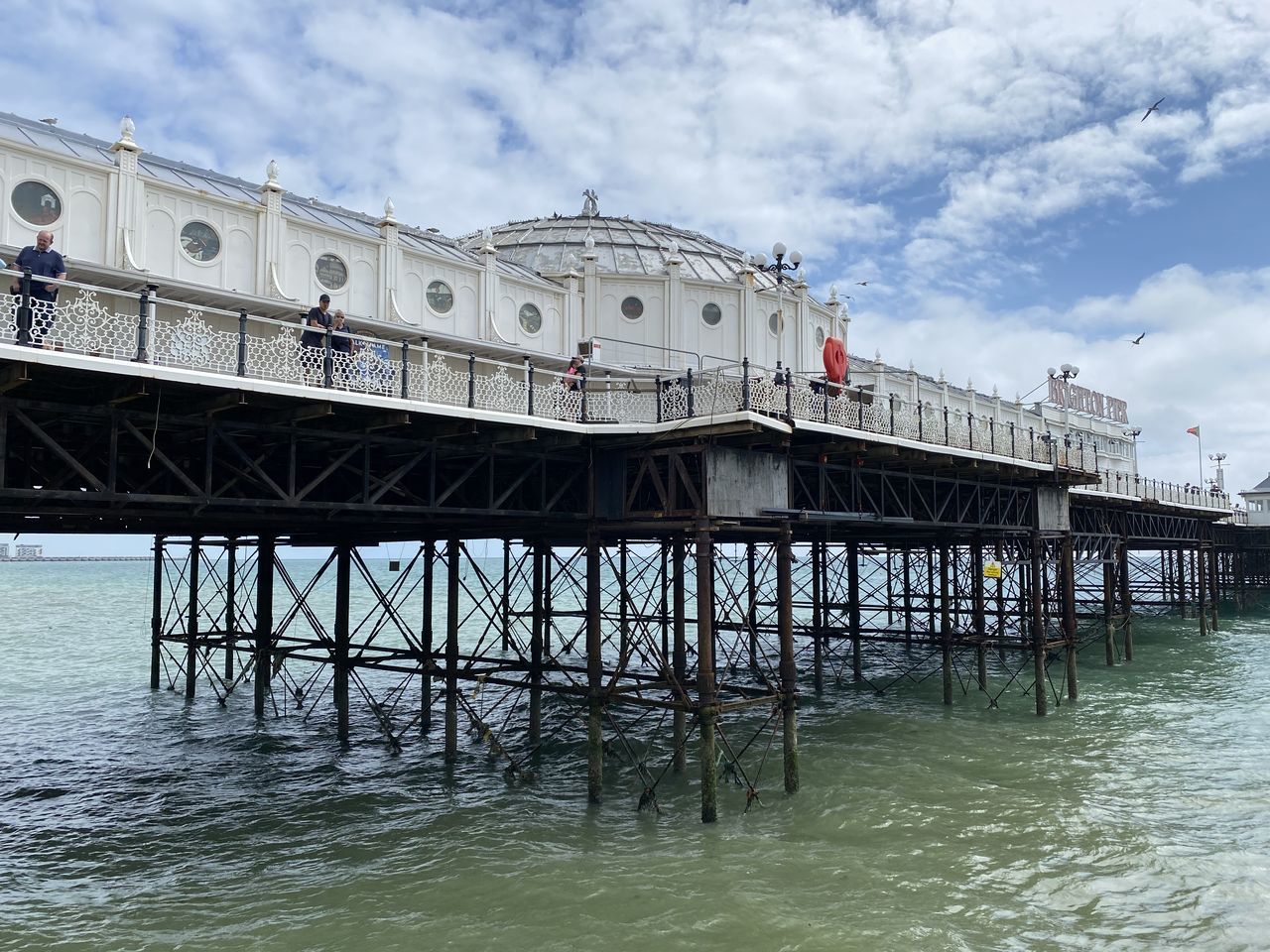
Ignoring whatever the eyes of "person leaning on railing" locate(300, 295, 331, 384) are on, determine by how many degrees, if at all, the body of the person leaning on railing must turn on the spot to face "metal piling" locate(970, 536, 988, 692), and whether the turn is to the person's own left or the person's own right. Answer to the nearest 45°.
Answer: approximately 90° to the person's own left

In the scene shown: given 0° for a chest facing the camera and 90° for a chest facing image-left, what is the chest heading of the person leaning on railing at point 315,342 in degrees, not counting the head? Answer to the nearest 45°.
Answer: approximately 315°

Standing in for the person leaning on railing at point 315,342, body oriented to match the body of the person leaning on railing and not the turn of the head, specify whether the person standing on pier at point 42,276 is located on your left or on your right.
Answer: on your right

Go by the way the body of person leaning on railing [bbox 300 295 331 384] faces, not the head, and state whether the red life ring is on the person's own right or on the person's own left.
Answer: on the person's own left

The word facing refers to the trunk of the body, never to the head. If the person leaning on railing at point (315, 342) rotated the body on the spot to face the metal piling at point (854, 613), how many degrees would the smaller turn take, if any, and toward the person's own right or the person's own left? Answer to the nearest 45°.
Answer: approximately 90° to the person's own left

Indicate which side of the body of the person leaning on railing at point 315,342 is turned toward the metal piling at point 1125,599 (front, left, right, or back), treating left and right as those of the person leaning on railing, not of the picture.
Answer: left
